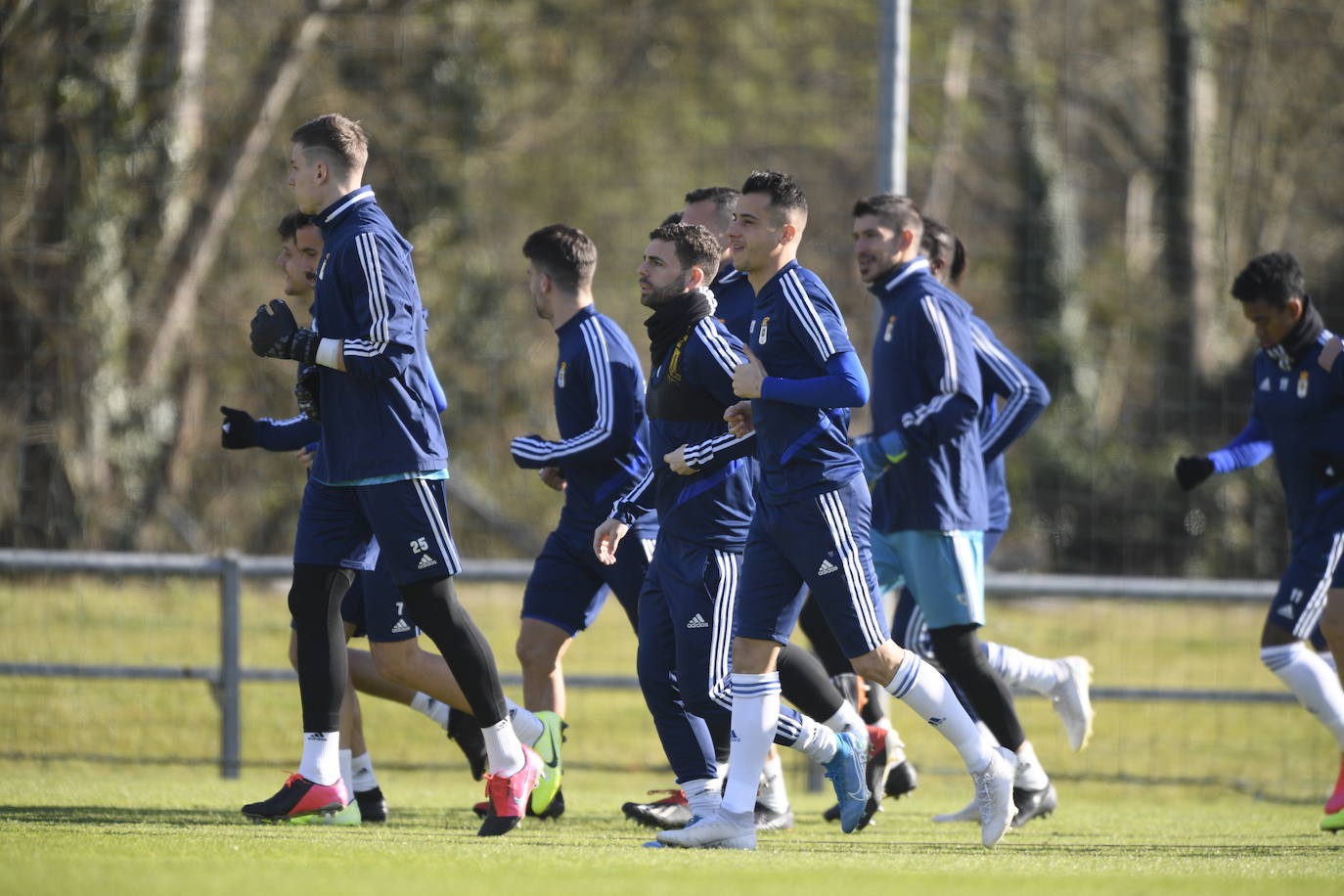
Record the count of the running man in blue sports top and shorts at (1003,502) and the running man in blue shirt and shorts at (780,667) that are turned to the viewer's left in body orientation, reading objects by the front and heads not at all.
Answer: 2

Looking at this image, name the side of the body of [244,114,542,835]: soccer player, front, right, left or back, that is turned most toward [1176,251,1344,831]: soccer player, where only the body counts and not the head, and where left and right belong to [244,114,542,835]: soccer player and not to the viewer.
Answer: back

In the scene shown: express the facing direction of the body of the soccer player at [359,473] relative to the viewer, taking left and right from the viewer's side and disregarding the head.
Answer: facing to the left of the viewer

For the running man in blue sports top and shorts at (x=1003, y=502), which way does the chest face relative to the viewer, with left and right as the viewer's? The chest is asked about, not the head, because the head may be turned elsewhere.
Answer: facing to the left of the viewer

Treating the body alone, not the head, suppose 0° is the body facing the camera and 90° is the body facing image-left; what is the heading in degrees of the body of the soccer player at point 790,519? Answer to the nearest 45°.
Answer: approximately 90°

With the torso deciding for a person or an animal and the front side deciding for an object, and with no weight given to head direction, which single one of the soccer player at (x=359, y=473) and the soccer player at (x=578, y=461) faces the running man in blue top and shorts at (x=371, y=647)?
the soccer player at (x=578, y=461)

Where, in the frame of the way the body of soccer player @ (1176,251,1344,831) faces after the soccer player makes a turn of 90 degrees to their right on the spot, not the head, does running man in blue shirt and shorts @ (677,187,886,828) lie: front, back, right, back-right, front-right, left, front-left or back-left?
left

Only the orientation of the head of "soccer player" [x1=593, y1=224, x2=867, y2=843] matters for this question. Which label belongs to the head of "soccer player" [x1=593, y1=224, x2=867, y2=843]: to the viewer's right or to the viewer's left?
to the viewer's left

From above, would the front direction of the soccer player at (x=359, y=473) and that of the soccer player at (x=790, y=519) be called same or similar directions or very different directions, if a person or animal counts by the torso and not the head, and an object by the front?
same or similar directions

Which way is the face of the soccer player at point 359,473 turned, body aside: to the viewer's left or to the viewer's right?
to the viewer's left

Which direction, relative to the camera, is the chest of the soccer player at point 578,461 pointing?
to the viewer's left

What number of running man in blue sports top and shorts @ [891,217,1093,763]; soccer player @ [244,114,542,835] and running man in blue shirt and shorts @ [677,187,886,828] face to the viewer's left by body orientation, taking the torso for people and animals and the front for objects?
3

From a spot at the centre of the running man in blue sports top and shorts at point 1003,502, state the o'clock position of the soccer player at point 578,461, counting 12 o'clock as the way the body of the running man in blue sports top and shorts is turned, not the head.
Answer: The soccer player is roughly at 11 o'clock from the running man in blue sports top and shorts.

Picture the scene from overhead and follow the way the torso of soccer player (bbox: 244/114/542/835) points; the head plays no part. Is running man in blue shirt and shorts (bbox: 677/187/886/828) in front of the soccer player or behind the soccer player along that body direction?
behind

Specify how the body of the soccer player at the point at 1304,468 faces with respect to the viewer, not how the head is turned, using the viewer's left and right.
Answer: facing the viewer and to the left of the viewer

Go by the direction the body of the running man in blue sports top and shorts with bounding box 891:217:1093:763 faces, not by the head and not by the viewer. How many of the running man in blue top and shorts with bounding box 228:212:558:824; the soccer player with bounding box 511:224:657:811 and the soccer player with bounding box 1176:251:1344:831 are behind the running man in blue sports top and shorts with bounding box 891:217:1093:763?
1

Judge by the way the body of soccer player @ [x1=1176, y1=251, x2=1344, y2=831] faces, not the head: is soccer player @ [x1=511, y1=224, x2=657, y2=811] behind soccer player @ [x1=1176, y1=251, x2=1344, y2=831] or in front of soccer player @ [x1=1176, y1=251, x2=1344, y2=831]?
in front
